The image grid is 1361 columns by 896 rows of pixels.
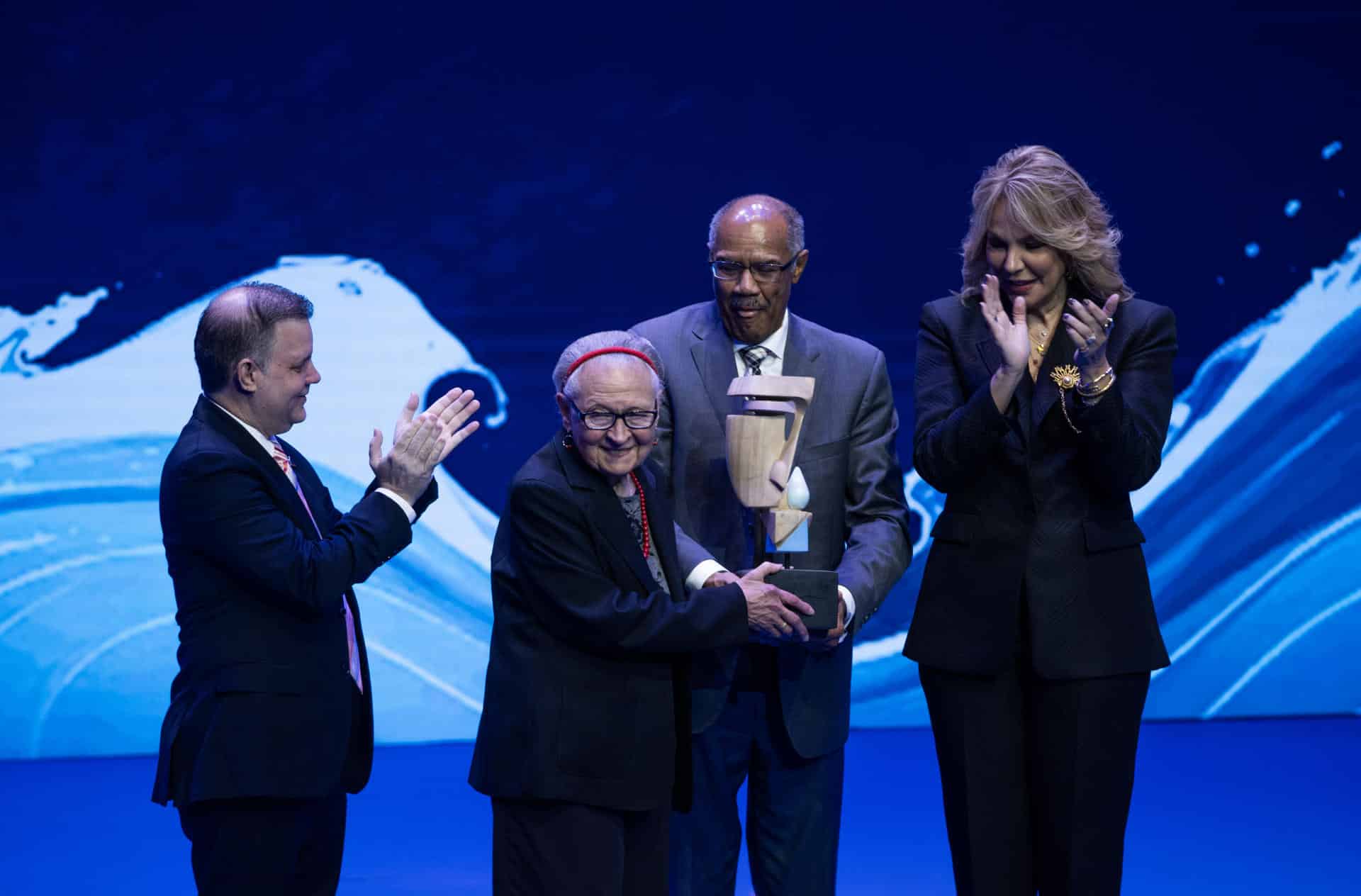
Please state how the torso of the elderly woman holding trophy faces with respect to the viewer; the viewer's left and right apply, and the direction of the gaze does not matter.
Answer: facing the viewer and to the right of the viewer

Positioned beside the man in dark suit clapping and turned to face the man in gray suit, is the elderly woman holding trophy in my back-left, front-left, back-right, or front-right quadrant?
front-right

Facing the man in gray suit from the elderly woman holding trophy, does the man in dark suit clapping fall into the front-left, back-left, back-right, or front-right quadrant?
back-left

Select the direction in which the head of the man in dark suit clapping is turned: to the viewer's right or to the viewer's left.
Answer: to the viewer's right

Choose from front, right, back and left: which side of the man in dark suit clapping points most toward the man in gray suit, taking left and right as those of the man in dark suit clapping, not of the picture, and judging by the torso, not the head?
front

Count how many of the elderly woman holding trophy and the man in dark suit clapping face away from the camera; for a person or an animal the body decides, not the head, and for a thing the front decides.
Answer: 0

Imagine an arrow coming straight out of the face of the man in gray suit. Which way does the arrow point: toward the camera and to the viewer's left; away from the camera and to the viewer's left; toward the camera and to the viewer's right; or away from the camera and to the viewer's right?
toward the camera and to the viewer's left

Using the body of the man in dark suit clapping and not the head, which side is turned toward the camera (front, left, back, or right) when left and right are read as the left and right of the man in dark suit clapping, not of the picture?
right

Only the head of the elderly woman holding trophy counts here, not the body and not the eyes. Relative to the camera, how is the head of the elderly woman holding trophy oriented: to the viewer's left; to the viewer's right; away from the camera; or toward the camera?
toward the camera
